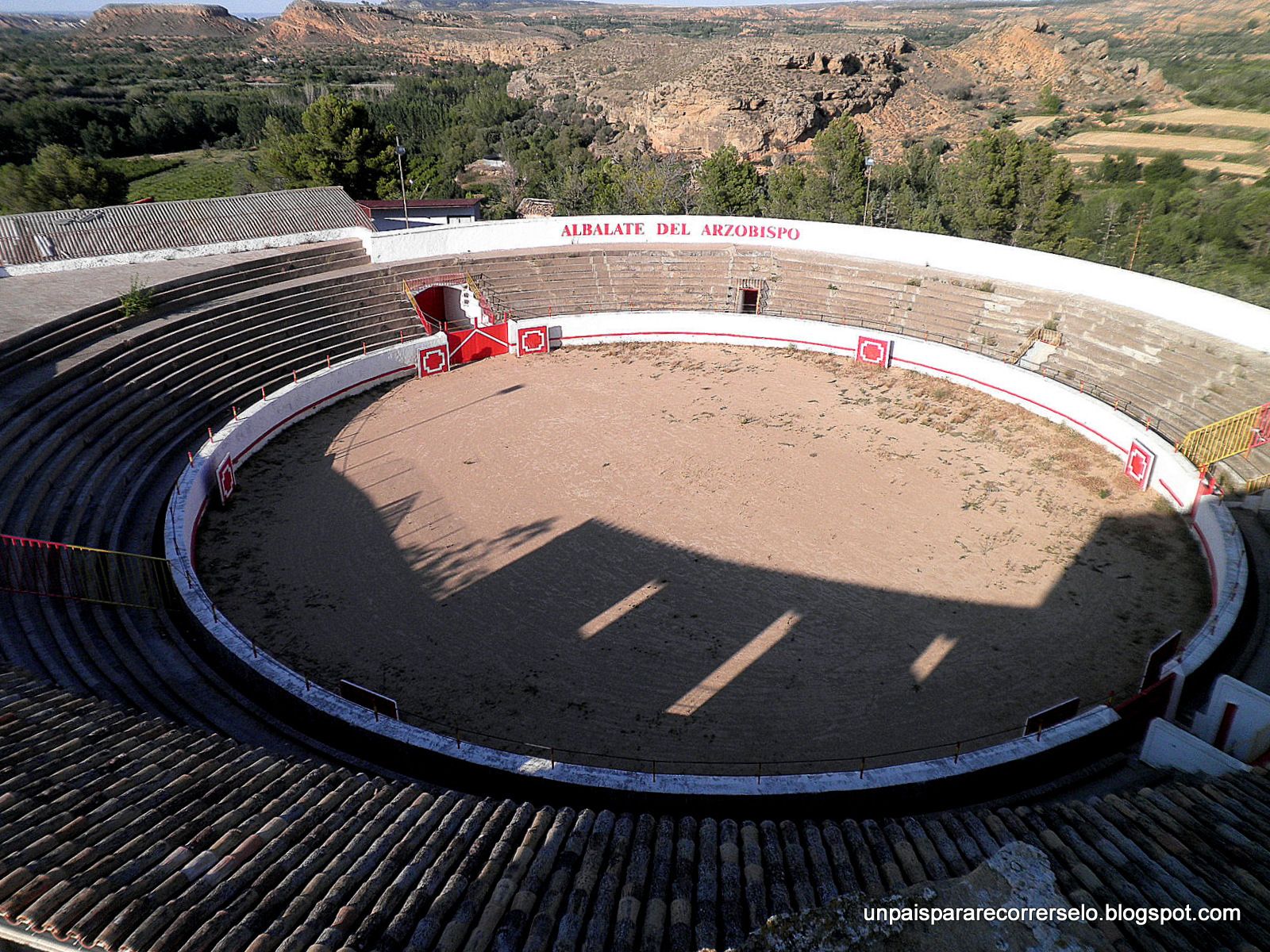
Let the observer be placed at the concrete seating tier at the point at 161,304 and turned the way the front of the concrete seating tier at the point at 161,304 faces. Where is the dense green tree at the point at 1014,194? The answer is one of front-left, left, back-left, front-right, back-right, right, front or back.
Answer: front-left

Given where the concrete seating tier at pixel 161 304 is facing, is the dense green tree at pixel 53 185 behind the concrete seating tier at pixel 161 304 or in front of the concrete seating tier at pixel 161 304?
behind

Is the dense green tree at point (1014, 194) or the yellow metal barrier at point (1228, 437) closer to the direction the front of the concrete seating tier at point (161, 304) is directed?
the yellow metal barrier

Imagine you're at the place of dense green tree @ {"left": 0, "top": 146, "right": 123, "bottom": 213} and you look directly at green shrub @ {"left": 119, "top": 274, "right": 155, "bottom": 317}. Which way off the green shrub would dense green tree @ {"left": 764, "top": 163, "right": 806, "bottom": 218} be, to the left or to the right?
left

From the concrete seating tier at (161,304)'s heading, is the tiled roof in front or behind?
in front

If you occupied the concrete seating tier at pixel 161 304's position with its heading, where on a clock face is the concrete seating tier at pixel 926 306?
the concrete seating tier at pixel 926 306 is roughly at 11 o'clock from the concrete seating tier at pixel 161 304.

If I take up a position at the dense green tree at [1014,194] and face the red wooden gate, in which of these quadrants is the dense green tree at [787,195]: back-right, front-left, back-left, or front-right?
front-right

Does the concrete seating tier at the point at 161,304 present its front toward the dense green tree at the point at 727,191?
no

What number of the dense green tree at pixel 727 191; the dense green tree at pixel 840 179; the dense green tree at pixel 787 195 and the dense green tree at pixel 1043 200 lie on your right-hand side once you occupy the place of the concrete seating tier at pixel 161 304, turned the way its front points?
0

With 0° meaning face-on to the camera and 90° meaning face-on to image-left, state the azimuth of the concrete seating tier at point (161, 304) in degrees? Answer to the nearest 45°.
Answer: approximately 315°

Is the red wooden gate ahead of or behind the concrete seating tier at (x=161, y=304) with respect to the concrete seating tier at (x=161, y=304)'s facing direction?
ahead

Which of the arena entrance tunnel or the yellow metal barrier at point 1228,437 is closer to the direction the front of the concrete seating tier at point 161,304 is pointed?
the yellow metal barrier

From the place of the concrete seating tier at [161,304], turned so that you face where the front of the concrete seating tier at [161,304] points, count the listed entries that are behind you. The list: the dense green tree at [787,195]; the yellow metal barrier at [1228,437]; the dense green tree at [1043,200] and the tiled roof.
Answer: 0

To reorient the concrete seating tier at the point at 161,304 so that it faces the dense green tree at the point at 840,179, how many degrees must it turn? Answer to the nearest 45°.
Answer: approximately 45° to its left

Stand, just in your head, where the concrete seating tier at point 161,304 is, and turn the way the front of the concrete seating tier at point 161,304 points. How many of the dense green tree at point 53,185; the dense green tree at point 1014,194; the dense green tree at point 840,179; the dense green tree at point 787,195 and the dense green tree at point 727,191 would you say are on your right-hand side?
0

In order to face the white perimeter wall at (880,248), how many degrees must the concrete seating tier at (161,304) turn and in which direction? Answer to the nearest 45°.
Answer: approximately 45° to its left

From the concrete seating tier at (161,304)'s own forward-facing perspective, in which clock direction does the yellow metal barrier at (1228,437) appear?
The yellow metal barrier is roughly at 12 o'clock from the concrete seating tier.
